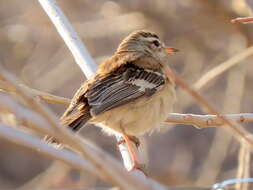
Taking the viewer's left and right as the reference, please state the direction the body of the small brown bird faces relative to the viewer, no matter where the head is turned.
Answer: facing to the right of the viewer
